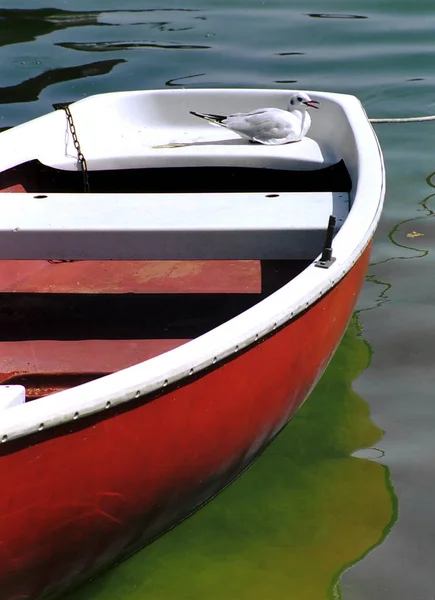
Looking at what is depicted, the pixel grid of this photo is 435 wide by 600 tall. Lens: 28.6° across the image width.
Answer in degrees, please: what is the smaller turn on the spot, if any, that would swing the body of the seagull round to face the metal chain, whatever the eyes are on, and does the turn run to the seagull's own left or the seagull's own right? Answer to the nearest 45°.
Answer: approximately 180°

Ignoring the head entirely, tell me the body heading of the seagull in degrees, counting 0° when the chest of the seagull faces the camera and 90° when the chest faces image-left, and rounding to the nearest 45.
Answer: approximately 270°
